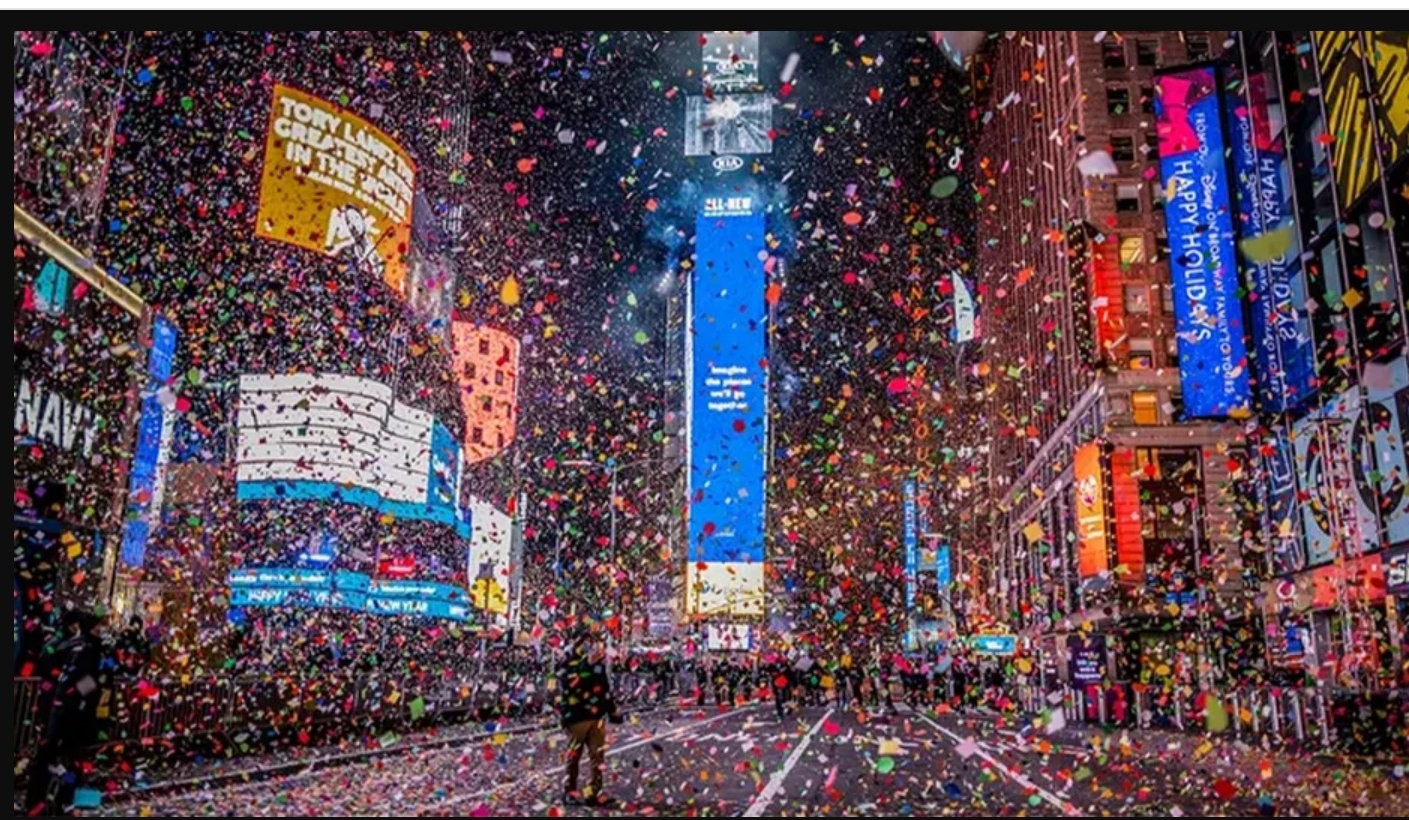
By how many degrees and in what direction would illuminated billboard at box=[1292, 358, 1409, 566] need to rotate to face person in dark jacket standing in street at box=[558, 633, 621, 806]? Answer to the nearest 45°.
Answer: approximately 45° to its left

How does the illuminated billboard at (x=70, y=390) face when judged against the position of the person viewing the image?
facing the viewer and to the right of the viewer

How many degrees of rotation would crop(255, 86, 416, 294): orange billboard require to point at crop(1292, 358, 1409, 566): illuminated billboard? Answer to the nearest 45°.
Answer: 0° — it already faces it

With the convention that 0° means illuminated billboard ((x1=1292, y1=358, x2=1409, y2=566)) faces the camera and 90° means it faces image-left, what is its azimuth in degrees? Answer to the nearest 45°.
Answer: approximately 45°

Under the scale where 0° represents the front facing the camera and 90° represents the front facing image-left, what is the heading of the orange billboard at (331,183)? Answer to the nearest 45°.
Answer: approximately 315°

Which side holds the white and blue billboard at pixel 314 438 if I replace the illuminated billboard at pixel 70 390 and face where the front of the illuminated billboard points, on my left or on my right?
on my left

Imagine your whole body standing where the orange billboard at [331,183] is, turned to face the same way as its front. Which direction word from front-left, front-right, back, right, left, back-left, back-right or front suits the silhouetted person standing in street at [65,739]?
front-right
